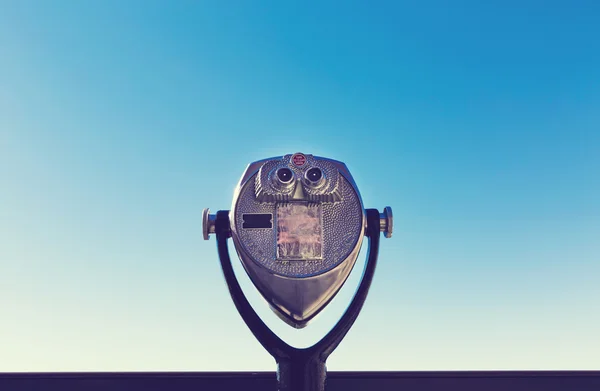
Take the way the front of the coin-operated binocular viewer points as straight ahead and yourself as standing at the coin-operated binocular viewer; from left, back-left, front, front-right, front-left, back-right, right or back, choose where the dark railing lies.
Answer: back

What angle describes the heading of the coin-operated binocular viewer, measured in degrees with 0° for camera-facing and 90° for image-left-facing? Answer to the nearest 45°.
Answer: approximately 0°
